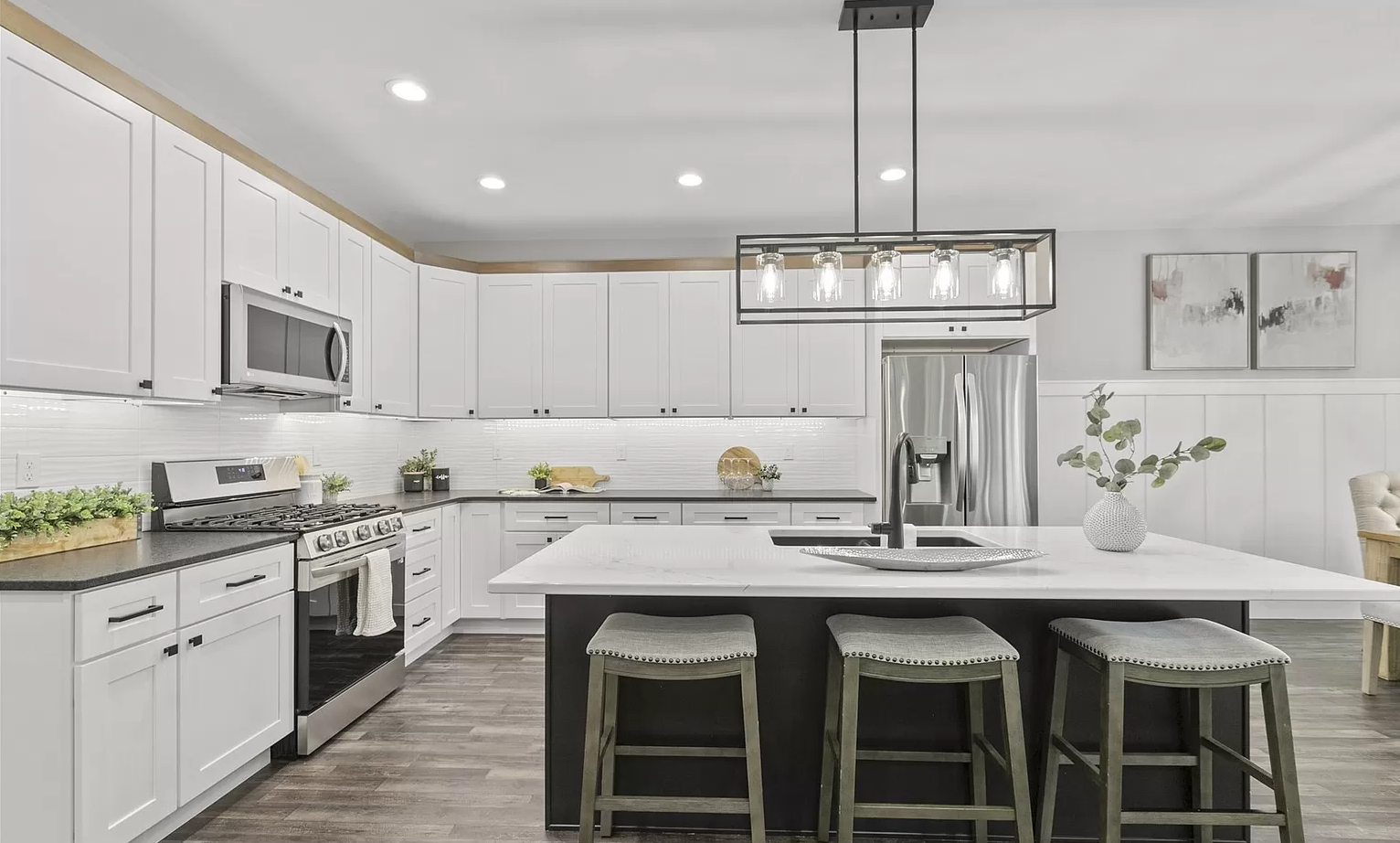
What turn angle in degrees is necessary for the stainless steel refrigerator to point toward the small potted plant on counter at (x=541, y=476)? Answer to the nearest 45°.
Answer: approximately 90° to its right

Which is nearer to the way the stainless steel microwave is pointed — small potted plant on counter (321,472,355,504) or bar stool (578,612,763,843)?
the bar stool

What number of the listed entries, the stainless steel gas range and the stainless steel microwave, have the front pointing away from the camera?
0

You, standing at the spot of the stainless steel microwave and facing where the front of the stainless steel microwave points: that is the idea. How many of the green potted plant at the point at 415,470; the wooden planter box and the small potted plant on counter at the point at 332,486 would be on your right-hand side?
1

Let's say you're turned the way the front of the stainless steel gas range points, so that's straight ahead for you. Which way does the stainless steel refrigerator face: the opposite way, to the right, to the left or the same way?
to the right

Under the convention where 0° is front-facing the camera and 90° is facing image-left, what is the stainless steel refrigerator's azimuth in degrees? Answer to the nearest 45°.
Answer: approximately 0°

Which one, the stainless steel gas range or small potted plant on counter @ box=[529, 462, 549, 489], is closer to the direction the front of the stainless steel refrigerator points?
the stainless steel gas range

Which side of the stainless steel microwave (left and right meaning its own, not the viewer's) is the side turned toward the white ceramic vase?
front

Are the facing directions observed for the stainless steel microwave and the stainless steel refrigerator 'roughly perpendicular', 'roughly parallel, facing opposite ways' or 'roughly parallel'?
roughly perpendicular

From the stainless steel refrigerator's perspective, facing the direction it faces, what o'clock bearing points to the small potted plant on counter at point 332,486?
The small potted plant on counter is roughly at 2 o'clock from the stainless steel refrigerator.

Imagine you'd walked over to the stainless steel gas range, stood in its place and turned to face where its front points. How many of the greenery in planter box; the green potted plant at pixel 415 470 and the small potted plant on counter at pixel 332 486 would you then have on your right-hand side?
1

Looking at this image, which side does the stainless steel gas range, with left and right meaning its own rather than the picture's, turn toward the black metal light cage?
front

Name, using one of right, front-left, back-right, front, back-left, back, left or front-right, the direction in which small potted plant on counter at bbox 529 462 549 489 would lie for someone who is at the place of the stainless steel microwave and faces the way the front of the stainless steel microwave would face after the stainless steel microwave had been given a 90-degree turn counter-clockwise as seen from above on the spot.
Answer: front

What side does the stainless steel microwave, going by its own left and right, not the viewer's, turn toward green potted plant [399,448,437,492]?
left
